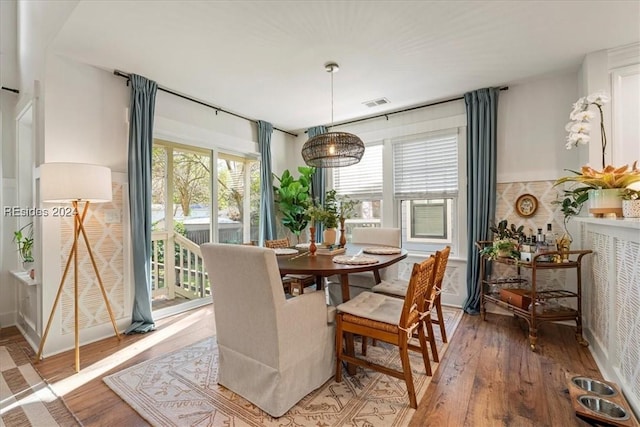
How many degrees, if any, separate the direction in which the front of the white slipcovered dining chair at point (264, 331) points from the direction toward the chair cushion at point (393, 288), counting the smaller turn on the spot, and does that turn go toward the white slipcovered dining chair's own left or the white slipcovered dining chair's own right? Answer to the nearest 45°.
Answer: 0° — it already faces it

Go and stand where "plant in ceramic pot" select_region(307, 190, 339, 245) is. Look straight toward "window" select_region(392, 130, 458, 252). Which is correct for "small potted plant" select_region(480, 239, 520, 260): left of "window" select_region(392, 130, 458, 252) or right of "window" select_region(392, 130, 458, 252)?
right

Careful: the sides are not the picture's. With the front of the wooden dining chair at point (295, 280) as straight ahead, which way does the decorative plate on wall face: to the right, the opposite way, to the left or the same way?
to the right

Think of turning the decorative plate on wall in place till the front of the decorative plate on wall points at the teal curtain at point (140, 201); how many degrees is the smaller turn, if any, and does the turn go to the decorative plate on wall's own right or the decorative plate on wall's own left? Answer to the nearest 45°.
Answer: approximately 45° to the decorative plate on wall's own right

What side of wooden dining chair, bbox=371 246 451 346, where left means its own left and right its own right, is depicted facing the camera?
left

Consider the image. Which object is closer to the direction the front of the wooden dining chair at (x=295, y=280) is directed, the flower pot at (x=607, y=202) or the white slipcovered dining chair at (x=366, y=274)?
the flower pot

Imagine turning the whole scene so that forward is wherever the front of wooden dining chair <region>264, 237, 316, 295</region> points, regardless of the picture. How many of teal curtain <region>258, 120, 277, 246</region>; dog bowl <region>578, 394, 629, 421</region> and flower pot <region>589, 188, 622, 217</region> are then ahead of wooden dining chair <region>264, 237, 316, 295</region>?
2

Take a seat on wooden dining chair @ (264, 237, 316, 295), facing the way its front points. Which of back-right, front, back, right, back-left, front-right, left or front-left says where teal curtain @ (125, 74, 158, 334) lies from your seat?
back-right

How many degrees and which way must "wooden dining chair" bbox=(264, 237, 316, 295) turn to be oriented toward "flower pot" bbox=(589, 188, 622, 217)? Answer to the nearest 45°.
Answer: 0° — it already faces it

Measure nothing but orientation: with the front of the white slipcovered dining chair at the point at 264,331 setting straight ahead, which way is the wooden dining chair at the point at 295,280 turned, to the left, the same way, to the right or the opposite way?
to the right

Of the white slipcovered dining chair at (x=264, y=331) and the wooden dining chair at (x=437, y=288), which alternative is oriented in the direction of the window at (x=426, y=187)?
the white slipcovered dining chair

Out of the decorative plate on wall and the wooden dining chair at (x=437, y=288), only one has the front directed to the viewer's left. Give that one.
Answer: the wooden dining chair

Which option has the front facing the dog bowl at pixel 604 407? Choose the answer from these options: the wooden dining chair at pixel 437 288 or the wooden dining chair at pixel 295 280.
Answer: the wooden dining chair at pixel 295 280
